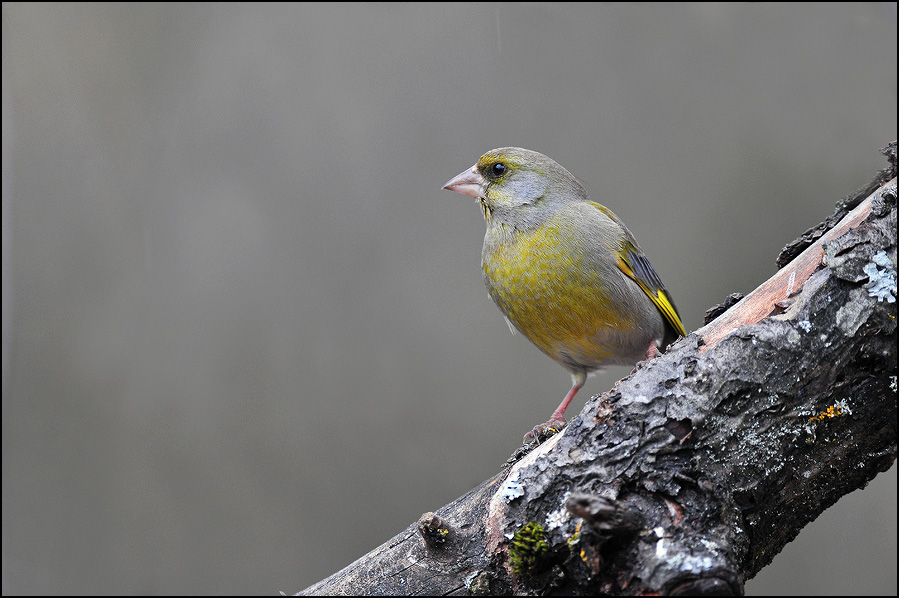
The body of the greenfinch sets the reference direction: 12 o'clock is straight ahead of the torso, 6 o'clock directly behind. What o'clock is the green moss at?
The green moss is roughly at 11 o'clock from the greenfinch.

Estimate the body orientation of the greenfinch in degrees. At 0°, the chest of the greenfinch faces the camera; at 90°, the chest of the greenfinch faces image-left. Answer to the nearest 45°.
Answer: approximately 45°
